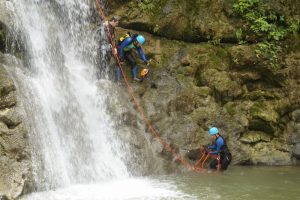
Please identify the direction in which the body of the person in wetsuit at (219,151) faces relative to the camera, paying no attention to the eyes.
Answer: to the viewer's left

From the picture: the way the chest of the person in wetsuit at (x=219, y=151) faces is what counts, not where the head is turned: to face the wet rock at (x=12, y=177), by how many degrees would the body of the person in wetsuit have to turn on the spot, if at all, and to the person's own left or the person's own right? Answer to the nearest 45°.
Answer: approximately 45° to the person's own left

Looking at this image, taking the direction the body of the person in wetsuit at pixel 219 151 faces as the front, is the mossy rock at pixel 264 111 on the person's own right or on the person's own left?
on the person's own right
